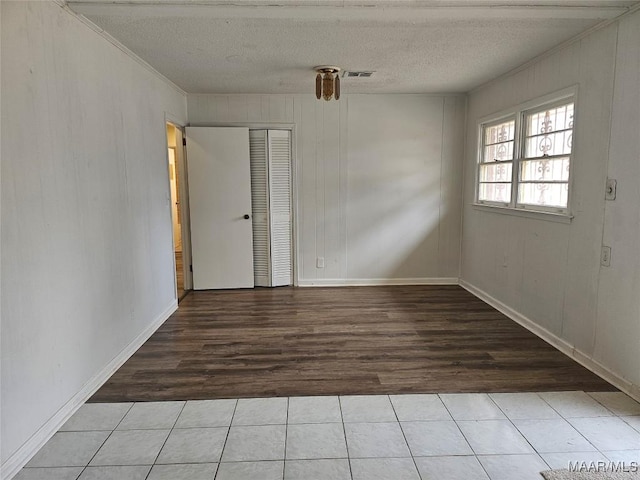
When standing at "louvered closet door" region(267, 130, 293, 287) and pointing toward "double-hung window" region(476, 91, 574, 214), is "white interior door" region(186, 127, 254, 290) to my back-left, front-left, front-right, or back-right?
back-right

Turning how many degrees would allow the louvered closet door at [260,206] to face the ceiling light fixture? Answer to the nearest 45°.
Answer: approximately 45° to its left

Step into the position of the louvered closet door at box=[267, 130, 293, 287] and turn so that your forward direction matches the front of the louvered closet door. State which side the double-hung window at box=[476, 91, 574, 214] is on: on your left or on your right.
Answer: on your left

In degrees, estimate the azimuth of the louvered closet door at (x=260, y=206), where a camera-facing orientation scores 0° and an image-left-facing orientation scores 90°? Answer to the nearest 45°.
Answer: approximately 0°

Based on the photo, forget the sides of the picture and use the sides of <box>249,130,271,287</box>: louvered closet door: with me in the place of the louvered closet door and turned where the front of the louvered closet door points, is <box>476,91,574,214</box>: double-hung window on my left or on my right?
on my left

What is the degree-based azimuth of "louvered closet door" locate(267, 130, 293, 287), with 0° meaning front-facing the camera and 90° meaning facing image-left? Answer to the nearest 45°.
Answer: approximately 0°

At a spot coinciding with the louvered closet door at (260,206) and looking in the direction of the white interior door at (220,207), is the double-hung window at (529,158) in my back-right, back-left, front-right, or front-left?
back-left
